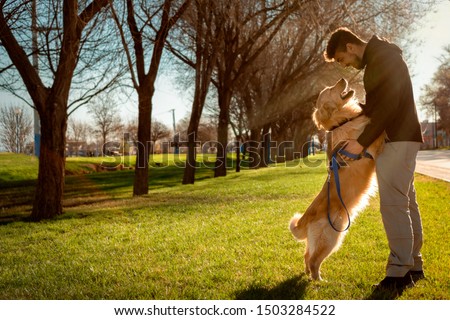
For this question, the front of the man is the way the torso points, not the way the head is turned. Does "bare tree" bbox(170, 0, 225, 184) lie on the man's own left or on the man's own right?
on the man's own right

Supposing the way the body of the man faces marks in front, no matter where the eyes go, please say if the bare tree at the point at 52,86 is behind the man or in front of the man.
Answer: in front

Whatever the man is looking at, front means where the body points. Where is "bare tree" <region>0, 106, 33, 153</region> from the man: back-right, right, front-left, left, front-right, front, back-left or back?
front-right

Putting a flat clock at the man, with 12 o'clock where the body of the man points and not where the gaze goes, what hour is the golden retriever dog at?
The golden retriever dog is roughly at 1 o'clock from the man.

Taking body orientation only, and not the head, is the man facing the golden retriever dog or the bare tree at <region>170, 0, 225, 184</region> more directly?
the golden retriever dog

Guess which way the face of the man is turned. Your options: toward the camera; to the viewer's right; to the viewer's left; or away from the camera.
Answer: to the viewer's left

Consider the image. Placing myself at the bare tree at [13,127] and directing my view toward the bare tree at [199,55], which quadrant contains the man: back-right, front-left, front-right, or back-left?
front-right

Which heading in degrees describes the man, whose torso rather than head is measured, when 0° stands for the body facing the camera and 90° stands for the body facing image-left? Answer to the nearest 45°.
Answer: approximately 90°
